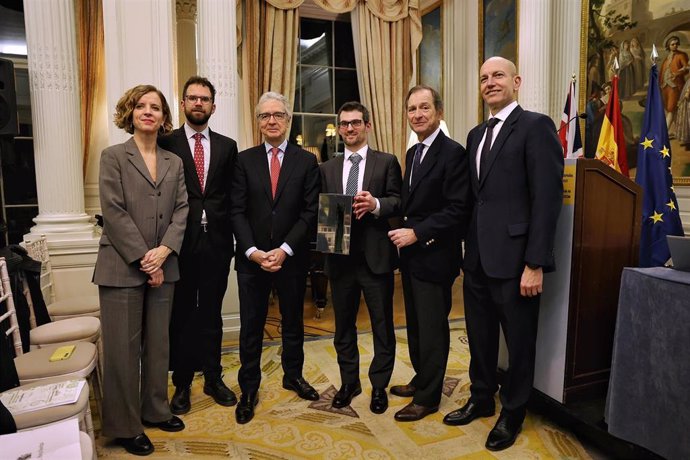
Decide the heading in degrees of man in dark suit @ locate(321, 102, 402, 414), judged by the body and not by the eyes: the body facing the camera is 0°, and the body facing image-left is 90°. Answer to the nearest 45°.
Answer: approximately 0°

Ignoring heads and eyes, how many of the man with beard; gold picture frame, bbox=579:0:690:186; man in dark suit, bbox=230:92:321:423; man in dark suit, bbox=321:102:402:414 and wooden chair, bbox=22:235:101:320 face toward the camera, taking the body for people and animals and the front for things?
4

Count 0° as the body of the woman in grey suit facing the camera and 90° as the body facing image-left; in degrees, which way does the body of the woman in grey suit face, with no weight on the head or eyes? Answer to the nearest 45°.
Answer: approximately 315°

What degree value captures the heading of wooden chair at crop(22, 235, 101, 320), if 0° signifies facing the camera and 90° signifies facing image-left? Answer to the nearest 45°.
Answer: approximately 270°

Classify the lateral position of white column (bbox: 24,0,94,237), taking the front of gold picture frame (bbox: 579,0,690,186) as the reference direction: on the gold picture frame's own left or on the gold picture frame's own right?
on the gold picture frame's own right

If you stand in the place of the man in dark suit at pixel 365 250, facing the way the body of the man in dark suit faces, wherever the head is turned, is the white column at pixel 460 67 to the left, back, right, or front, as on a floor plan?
back

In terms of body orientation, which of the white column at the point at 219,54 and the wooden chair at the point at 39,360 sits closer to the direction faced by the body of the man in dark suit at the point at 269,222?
the wooden chair

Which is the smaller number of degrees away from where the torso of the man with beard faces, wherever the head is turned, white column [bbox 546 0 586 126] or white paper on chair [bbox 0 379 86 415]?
the white paper on chair

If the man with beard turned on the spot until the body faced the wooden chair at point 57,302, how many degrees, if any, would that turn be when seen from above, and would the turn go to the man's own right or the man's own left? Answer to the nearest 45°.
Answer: approximately 135° to the man's own right
